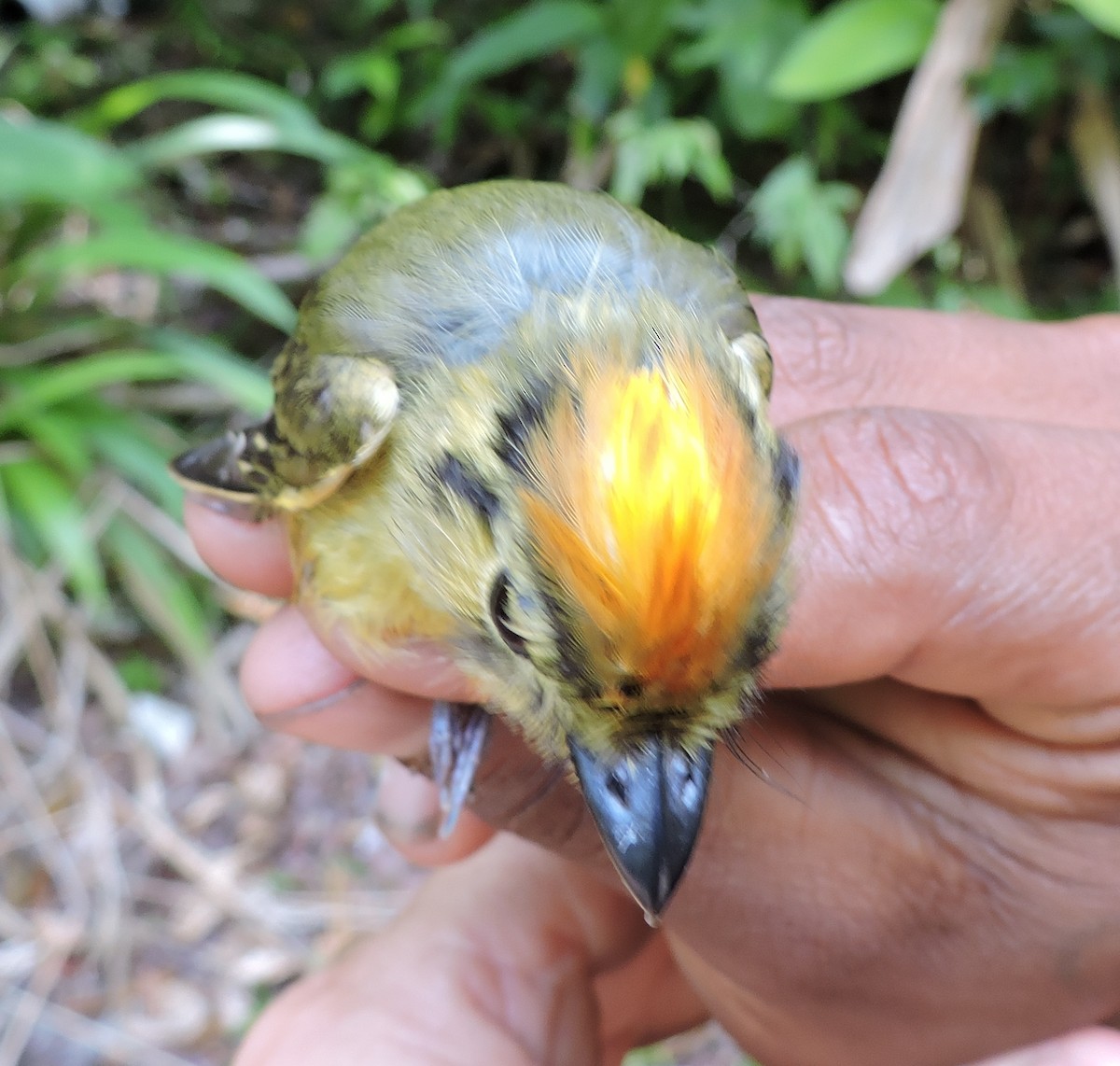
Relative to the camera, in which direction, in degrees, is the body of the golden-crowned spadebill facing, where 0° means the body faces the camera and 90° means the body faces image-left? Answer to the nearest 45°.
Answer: approximately 0°

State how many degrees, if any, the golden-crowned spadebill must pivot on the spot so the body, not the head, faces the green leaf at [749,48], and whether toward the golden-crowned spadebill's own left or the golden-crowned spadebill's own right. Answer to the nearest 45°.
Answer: approximately 180°

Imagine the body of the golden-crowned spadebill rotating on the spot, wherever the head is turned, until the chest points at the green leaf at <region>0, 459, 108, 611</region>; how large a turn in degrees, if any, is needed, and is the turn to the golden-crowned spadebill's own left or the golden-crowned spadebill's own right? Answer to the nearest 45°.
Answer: approximately 135° to the golden-crowned spadebill's own right

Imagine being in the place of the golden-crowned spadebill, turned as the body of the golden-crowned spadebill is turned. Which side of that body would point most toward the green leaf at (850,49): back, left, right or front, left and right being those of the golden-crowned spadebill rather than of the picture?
back

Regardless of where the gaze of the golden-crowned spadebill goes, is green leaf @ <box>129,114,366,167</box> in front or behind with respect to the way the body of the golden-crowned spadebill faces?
behind

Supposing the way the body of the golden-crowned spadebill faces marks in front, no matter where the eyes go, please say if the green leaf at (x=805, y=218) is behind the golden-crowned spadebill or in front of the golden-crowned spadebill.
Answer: behind

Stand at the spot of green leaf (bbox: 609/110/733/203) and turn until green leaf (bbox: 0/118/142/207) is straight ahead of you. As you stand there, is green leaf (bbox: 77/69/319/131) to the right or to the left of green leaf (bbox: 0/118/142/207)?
right

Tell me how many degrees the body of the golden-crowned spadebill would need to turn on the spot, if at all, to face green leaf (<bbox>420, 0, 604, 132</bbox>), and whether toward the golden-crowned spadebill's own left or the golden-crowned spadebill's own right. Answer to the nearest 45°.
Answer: approximately 180°
